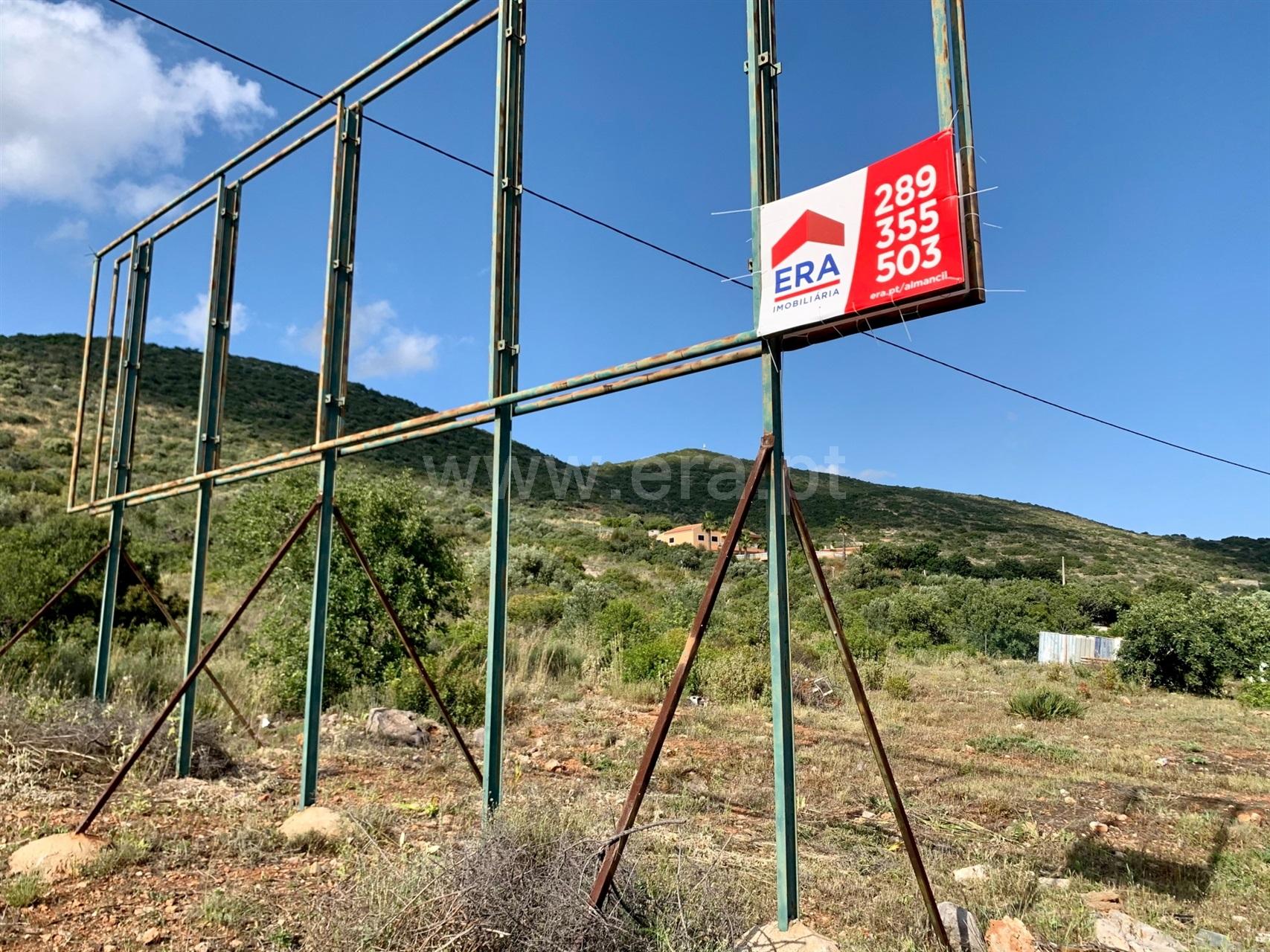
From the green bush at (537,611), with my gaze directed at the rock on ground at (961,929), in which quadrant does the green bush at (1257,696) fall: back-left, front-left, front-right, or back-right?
front-left

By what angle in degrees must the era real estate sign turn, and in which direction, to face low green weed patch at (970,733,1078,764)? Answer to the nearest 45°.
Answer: approximately 135° to its right

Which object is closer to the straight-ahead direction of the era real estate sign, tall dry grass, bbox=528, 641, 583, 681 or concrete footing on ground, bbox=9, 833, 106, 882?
the concrete footing on ground

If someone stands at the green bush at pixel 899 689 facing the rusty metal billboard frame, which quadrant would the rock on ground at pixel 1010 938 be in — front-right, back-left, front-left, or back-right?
front-left

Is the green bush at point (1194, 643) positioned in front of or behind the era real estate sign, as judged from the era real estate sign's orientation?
behind

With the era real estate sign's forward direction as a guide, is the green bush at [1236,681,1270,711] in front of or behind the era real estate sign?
behind

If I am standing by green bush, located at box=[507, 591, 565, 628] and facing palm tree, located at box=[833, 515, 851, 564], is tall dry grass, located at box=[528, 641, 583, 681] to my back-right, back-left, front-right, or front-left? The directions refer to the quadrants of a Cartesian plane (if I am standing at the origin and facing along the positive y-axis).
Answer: back-right

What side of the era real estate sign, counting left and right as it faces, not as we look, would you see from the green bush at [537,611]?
right

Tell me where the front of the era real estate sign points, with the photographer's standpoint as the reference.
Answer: facing the viewer and to the left of the viewer

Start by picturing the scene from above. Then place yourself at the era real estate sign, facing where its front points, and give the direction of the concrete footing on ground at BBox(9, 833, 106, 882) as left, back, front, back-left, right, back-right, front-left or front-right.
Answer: front-right

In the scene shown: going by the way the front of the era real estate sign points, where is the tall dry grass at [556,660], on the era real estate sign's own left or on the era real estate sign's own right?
on the era real estate sign's own right
